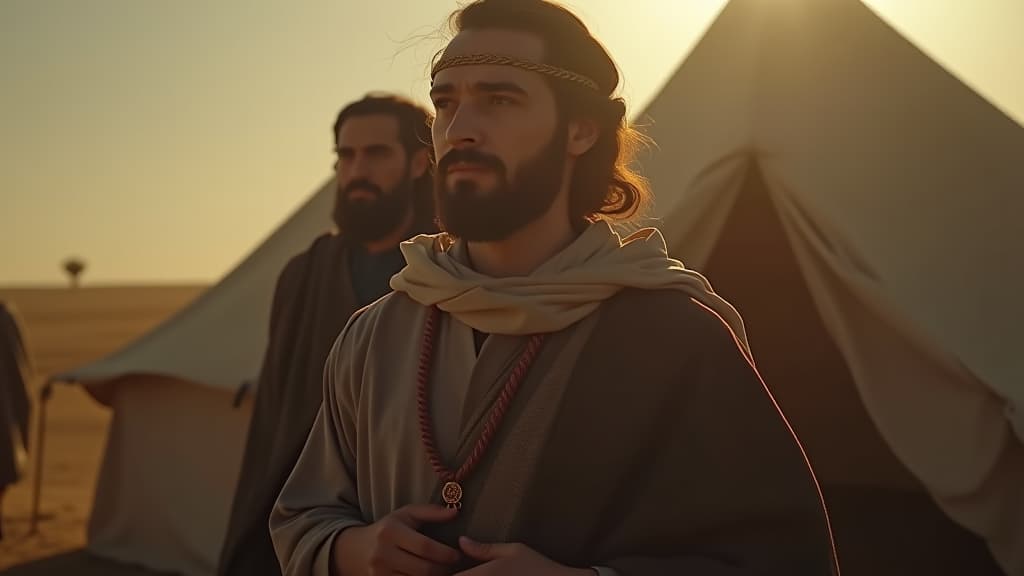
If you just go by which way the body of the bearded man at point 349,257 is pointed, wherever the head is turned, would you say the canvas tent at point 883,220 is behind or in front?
behind

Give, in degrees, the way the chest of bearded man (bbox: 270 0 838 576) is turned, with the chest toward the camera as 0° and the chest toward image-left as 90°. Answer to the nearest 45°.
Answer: approximately 45°

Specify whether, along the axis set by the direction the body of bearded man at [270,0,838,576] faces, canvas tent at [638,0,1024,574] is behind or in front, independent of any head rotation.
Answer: behind

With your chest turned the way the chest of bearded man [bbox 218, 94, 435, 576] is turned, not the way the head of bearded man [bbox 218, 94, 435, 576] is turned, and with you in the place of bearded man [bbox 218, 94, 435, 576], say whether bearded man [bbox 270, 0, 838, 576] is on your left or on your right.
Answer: on your left

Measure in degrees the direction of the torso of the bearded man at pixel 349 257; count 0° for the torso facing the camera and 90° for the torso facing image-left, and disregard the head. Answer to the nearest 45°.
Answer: approximately 45°

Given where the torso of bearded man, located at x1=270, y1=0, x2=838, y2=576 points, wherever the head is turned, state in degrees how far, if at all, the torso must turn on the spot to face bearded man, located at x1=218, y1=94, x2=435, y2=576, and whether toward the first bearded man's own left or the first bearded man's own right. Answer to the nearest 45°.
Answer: approximately 135° to the first bearded man's own right

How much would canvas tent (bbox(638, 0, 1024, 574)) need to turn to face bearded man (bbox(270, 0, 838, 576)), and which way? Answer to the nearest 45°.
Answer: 0° — it already faces them

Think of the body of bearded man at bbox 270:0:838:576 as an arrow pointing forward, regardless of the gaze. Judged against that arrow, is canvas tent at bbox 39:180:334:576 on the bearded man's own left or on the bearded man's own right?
on the bearded man's own right

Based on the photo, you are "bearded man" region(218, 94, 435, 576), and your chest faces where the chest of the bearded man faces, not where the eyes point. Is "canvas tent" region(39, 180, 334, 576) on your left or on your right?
on your right
